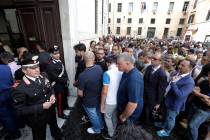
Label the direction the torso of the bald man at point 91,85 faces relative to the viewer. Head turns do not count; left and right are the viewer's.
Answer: facing away from the viewer and to the left of the viewer

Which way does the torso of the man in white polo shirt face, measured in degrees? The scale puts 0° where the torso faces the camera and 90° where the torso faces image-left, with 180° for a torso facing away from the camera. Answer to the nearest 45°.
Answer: approximately 135°

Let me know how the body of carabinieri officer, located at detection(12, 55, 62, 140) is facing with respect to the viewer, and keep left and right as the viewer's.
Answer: facing the viewer and to the right of the viewer

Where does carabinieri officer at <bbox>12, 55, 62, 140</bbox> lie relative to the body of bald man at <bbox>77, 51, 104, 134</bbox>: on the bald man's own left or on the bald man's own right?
on the bald man's own left

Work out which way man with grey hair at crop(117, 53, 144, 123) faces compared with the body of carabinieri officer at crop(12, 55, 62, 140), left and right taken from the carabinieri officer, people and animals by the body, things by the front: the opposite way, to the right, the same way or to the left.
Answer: the opposite way

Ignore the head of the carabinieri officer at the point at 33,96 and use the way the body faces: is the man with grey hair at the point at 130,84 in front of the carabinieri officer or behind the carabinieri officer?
in front
